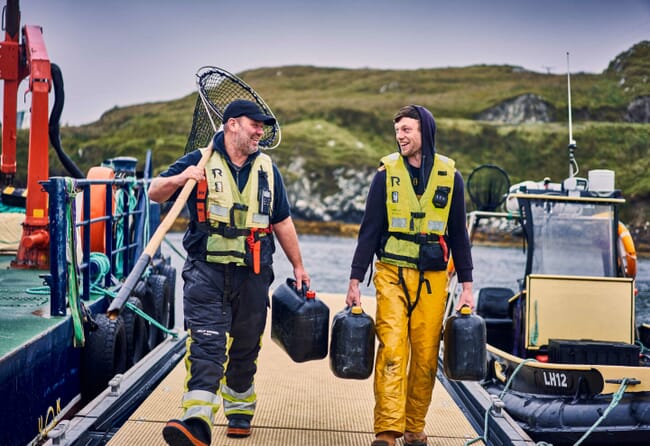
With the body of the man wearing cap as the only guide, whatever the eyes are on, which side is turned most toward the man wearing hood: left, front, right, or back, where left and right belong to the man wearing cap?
left

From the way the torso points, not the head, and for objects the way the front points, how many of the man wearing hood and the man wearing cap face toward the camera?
2

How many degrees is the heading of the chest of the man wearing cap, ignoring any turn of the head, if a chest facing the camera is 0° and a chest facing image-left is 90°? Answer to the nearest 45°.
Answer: approximately 0°

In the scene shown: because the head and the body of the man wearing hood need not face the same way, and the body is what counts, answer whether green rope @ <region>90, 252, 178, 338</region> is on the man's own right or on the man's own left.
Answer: on the man's own right

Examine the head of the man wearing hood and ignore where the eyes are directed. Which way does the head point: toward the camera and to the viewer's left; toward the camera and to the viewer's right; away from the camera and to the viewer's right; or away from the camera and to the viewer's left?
toward the camera and to the viewer's left

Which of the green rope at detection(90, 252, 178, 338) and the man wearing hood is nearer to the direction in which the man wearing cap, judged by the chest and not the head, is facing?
the man wearing hood

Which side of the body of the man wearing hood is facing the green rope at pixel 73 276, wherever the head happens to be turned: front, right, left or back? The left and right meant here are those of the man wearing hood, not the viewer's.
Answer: right
